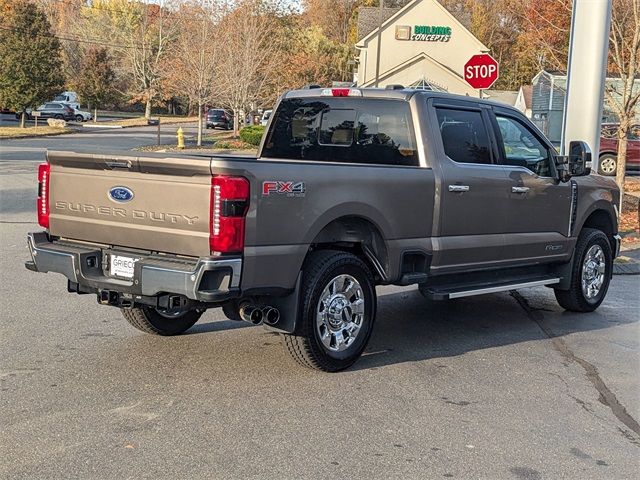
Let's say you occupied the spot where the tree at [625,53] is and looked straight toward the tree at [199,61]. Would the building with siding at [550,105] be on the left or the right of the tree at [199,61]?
right

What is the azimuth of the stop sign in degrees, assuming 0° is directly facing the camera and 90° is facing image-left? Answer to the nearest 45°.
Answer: approximately 0°

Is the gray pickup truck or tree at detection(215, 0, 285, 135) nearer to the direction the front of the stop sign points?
the gray pickup truck

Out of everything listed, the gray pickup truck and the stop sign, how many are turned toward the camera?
1

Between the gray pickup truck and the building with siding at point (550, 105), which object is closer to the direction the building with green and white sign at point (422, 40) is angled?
the gray pickup truck

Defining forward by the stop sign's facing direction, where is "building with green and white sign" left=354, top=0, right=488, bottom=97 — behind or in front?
behind

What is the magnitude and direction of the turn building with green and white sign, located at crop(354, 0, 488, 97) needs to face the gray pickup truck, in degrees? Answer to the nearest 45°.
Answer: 0° — it already faces it

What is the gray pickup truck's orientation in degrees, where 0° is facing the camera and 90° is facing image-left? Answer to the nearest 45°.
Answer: approximately 225°

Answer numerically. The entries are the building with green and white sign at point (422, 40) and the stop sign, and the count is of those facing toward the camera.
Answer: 2

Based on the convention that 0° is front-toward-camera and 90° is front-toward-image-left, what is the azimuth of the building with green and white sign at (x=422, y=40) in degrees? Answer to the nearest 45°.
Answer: approximately 0°
